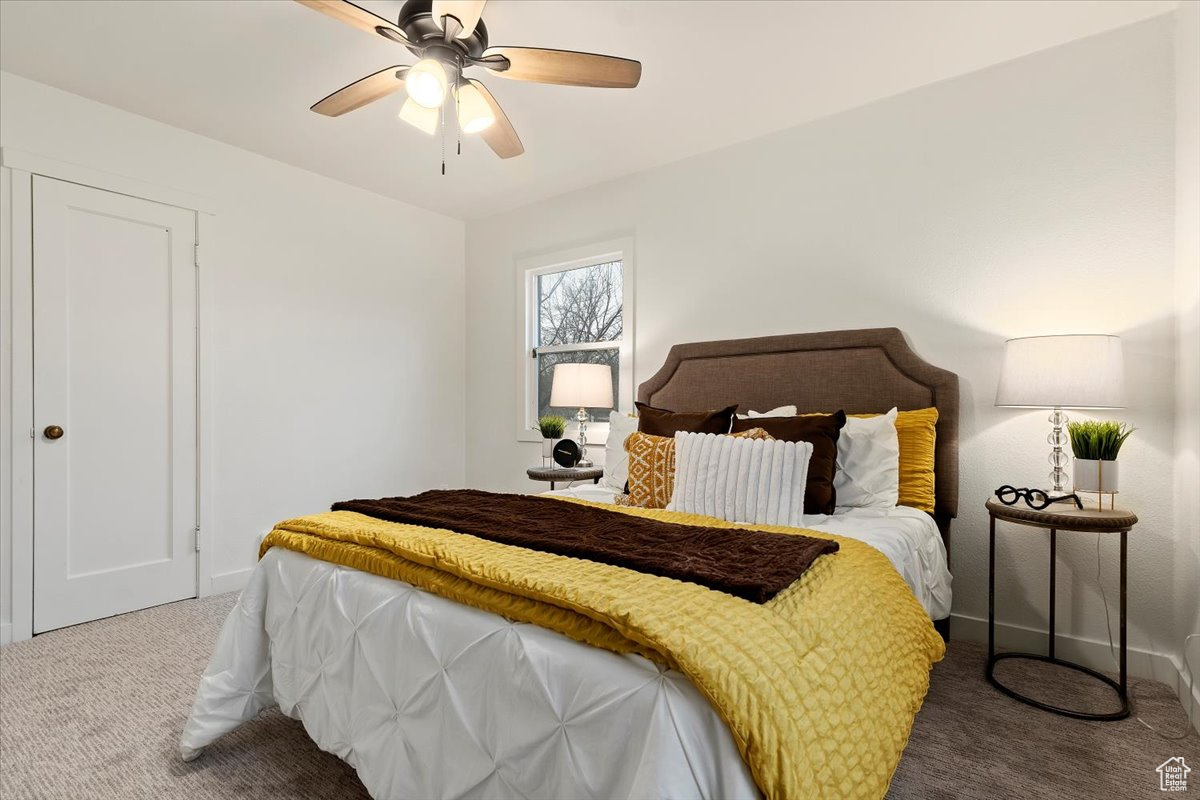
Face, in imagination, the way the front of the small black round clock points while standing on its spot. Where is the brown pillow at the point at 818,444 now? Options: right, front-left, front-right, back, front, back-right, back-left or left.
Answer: front-left

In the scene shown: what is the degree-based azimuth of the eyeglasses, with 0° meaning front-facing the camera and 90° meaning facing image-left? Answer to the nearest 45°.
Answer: approximately 45°

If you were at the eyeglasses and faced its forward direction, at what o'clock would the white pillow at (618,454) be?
The white pillow is roughly at 1 o'clock from the eyeglasses.

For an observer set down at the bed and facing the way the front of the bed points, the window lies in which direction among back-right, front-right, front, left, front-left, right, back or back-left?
back-right

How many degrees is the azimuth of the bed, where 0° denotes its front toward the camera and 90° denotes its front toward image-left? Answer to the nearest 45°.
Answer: approximately 45°

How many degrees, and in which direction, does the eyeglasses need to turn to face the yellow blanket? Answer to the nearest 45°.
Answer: approximately 45° to its left

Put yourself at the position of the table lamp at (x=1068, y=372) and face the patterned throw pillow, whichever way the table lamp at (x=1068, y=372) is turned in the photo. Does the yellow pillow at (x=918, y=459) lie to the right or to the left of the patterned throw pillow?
right

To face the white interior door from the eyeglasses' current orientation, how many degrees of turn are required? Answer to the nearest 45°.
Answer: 0° — it already faces it
